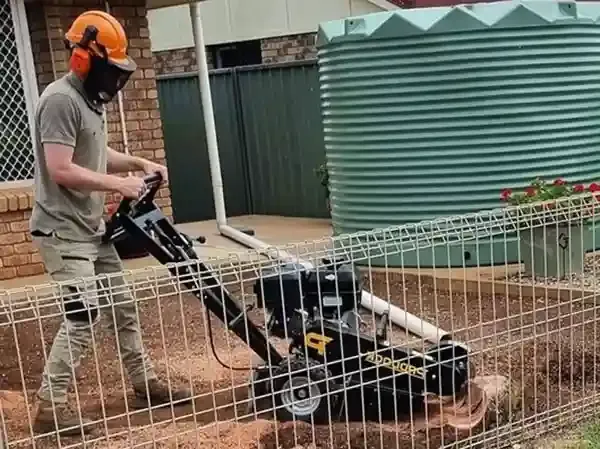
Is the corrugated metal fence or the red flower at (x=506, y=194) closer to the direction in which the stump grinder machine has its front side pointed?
the red flower

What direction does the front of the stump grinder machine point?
to the viewer's right

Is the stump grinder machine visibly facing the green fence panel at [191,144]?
no

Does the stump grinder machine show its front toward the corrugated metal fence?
no

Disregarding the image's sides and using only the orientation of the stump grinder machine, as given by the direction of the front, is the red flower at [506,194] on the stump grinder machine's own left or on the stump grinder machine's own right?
on the stump grinder machine's own left

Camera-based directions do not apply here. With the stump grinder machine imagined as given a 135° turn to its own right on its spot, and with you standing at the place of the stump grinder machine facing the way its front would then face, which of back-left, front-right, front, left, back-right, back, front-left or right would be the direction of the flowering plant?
back

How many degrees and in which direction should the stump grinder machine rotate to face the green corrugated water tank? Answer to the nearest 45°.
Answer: approximately 45° to its left

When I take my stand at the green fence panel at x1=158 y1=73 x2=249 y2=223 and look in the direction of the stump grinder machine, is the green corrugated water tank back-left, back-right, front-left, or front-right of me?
front-left
